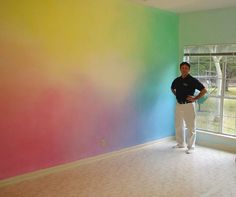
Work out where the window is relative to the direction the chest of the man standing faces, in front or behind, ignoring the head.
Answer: behind

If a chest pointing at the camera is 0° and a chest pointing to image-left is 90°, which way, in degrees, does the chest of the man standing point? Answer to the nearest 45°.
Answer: approximately 45°
